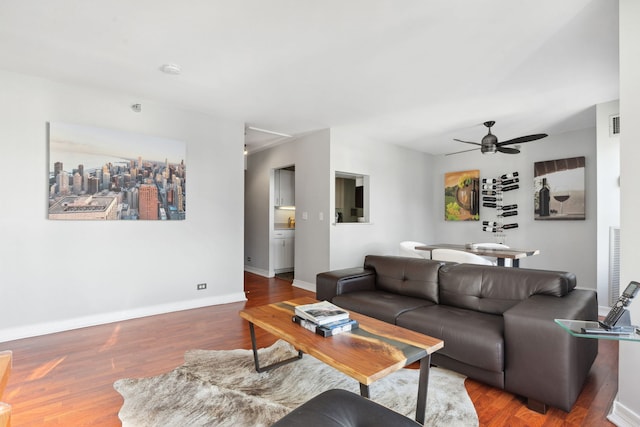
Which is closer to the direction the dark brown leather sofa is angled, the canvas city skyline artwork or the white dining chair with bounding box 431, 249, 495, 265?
the canvas city skyline artwork

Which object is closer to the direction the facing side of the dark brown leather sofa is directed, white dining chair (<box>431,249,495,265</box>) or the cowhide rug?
the cowhide rug

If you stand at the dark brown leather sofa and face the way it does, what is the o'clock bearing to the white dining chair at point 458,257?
The white dining chair is roughly at 4 o'clock from the dark brown leather sofa.

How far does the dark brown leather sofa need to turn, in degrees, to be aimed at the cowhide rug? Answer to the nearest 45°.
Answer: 0° — it already faces it

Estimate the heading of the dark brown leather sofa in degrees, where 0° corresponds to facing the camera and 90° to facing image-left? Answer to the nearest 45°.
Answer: approximately 45°

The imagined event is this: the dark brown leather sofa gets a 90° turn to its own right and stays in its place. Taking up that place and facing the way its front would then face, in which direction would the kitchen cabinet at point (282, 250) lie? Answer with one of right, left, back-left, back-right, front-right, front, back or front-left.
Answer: front

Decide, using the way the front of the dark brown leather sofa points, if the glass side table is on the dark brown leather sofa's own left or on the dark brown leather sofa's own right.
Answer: on the dark brown leather sofa's own left

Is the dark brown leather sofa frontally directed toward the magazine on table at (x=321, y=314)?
yes

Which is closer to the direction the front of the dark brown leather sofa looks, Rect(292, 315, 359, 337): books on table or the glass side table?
the books on table

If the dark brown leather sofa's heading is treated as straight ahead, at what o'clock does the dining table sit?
The dining table is roughly at 5 o'clock from the dark brown leather sofa.
